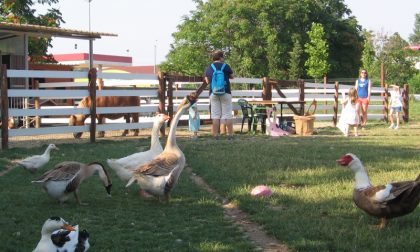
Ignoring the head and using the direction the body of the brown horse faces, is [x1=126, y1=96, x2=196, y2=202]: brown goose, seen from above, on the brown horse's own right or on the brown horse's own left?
on the brown horse's own left

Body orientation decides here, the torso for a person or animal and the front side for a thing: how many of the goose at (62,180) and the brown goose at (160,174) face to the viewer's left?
0

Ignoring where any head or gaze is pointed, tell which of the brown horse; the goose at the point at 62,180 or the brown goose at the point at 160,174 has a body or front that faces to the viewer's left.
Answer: the brown horse

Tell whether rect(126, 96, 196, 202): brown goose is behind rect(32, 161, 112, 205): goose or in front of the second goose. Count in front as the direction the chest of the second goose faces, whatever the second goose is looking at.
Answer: in front

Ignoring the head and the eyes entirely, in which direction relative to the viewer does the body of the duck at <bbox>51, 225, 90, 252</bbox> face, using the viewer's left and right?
facing to the left of the viewer

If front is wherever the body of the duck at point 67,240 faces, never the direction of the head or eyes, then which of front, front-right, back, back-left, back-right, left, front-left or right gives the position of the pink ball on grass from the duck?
back-right

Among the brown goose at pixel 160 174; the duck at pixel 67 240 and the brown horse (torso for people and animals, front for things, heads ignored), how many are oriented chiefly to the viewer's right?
1

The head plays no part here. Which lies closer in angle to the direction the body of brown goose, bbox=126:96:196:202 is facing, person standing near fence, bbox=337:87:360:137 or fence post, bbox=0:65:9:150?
the person standing near fence

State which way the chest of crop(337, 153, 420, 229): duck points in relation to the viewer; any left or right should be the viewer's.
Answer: facing to the left of the viewer

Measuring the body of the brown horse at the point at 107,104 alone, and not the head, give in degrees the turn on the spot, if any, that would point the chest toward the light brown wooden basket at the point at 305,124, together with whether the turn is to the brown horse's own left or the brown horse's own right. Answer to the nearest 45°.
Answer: approximately 180°

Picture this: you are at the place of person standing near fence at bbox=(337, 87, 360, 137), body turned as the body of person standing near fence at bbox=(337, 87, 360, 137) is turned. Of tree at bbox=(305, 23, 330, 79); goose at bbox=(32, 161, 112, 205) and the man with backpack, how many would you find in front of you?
1

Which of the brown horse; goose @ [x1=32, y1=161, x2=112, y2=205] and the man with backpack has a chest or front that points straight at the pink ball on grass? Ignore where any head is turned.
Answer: the goose

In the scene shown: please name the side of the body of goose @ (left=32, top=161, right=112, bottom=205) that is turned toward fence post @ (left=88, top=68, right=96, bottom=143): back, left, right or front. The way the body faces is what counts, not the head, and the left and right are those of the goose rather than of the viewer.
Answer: left
